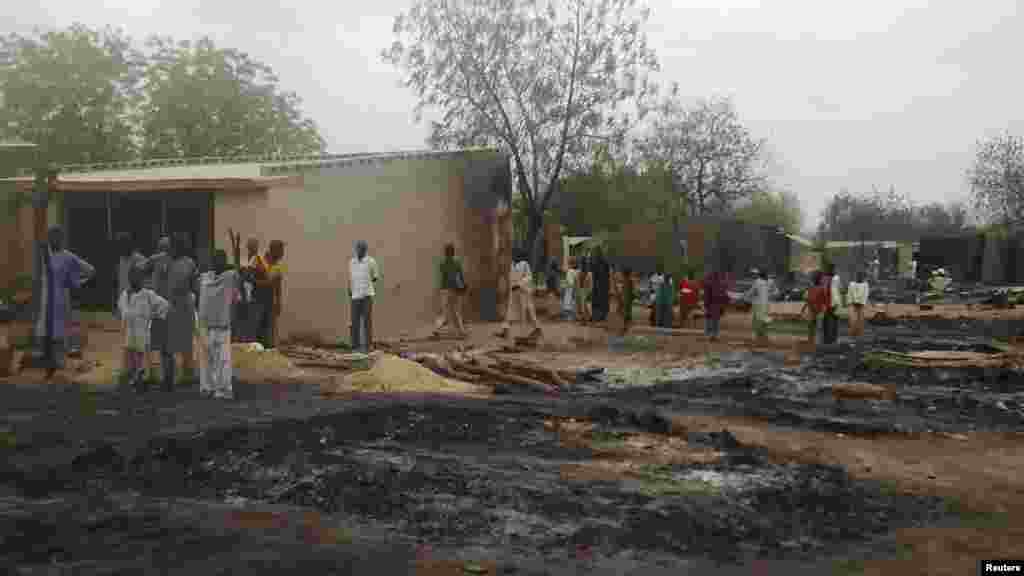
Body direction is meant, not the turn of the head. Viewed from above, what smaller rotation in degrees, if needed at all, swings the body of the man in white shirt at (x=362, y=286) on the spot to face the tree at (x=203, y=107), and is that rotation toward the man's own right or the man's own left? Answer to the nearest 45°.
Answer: approximately 180°

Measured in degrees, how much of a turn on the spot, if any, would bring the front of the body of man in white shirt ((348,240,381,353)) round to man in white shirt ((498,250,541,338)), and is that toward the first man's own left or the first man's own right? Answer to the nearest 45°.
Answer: approximately 135° to the first man's own left

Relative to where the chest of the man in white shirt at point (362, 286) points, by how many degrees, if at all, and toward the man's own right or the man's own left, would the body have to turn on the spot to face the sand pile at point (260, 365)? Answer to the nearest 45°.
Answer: approximately 45° to the man's own right

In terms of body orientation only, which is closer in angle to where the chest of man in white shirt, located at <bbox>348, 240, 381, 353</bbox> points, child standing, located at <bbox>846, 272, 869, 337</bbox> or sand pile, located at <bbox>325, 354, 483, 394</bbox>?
the sand pile

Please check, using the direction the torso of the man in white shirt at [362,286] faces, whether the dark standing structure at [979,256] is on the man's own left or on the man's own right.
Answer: on the man's own left

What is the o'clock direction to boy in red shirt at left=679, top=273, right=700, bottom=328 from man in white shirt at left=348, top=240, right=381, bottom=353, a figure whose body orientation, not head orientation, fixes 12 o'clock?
The boy in red shirt is roughly at 8 o'clock from the man in white shirt.

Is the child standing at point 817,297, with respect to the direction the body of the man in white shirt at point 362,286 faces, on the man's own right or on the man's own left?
on the man's own left

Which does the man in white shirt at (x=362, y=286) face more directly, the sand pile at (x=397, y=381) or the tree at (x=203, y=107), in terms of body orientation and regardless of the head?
the sand pile

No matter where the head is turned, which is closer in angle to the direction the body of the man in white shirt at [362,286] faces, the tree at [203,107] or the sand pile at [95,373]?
the sand pile

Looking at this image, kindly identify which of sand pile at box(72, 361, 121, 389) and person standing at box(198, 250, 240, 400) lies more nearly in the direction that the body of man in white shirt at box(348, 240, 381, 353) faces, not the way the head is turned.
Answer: the person standing

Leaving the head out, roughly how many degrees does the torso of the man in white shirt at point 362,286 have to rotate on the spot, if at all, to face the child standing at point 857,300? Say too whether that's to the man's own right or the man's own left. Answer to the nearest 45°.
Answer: approximately 90° to the man's own left

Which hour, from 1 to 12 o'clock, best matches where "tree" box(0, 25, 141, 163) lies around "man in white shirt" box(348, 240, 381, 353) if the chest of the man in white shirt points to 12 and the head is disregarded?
The tree is roughly at 5 o'clock from the man in white shirt.

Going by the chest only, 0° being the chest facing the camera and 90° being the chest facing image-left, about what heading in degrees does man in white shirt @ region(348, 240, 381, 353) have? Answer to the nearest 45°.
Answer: approximately 0°

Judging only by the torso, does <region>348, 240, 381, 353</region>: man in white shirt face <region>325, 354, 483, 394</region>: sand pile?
yes
